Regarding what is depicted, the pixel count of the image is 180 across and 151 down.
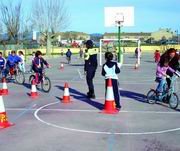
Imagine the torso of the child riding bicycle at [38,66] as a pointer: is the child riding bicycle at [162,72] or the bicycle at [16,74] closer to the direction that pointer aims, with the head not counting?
the child riding bicycle

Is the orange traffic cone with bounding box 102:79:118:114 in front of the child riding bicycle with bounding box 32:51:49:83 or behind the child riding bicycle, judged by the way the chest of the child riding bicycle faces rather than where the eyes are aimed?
in front

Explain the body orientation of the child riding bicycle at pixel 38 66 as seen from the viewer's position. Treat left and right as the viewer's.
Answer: facing the viewer and to the right of the viewer

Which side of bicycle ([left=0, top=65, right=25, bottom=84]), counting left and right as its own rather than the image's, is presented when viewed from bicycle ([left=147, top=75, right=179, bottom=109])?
front

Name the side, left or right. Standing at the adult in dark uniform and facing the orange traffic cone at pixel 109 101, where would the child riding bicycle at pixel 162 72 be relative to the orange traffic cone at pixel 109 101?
left

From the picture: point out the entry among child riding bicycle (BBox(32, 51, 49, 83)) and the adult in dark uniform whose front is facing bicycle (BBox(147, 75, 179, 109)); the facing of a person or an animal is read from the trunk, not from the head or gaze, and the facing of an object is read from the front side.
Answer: the child riding bicycle
